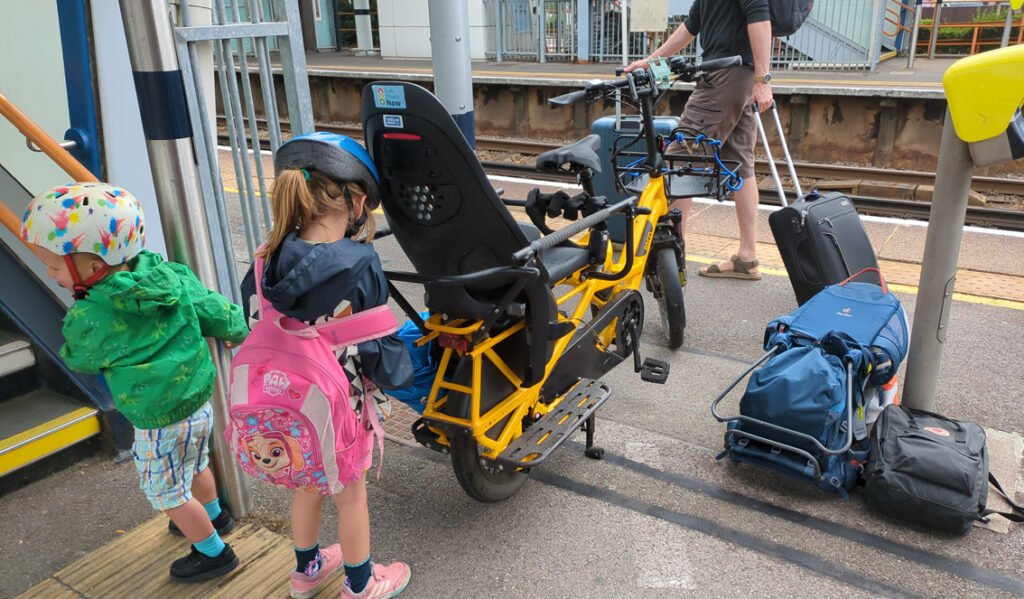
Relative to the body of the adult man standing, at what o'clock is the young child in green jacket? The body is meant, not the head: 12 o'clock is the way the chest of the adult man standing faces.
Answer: The young child in green jacket is roughly at 10 o'clock from the adult man standing.

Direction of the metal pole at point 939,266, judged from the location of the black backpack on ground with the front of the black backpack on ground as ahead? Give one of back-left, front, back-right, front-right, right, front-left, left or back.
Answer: back

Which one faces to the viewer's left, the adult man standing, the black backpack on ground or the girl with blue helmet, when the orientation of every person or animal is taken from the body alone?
the adult man standing

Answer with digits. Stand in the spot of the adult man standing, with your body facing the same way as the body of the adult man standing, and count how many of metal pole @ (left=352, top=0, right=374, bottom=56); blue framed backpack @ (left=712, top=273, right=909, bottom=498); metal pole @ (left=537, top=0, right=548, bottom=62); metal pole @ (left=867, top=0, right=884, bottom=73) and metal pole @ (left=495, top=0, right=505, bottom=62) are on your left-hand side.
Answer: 1

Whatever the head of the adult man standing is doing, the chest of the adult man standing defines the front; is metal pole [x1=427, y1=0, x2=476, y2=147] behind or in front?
in front

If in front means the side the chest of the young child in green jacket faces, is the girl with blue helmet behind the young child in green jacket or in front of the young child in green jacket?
behind

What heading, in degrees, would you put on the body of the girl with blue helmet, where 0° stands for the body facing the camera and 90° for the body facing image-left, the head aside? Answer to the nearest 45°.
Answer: approximately 225°

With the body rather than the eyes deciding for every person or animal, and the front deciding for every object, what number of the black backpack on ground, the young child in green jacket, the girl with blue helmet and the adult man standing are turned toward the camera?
1

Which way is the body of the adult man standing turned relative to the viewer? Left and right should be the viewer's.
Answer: facing to the left of the viewer

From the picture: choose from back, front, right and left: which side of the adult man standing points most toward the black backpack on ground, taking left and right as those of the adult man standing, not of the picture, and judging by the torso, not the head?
left

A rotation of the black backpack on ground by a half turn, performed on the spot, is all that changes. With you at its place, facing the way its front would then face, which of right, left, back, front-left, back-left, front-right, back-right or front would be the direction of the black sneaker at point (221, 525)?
back-left

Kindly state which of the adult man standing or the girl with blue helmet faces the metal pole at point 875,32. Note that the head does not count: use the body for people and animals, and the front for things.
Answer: the girl with blue helmet

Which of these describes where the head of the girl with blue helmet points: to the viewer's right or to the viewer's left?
to the viewer's right

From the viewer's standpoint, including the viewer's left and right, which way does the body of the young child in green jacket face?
facing away from the viewer and to the left of the viewer

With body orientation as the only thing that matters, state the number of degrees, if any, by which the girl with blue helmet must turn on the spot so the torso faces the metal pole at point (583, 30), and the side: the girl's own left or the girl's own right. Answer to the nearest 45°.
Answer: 0° — they already face it

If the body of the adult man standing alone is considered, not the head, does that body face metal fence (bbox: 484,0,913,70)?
no

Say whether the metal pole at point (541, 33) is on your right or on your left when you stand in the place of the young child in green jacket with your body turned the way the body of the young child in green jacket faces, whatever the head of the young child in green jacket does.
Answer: on your right

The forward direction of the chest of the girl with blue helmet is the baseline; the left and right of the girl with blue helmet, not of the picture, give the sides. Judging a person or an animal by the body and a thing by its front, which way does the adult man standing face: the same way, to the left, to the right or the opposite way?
to the left

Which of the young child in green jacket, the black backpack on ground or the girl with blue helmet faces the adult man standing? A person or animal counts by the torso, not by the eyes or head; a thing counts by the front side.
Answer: the girl with blue helmet

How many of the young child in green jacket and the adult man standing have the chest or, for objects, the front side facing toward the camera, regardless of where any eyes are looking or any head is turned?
0

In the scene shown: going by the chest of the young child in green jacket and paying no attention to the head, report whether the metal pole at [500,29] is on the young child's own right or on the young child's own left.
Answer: on the young child's own right

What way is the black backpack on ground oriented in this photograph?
toward the camera
